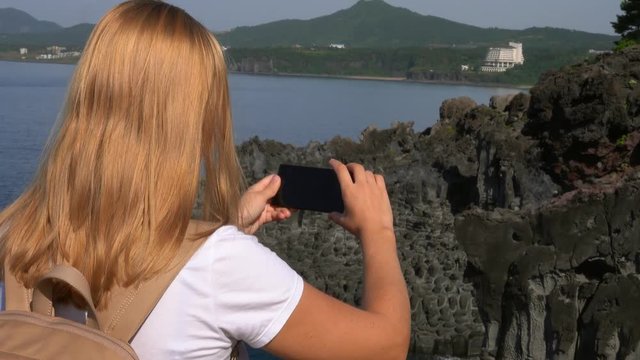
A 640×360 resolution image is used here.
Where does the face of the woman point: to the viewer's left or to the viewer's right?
to the viewer's right

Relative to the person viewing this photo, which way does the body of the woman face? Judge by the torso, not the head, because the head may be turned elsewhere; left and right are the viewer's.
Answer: facing away from the viewer and to the right of the viewer
